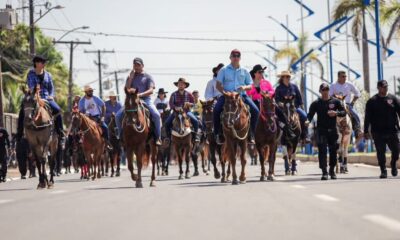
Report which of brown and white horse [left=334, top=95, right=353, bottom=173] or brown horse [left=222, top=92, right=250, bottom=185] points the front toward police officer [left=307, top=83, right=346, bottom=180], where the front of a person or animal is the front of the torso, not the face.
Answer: the brown and white horse

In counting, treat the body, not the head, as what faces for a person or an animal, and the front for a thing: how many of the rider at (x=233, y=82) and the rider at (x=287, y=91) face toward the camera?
2

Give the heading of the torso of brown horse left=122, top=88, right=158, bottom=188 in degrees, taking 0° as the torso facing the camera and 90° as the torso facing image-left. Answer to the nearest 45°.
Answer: approximately 0°

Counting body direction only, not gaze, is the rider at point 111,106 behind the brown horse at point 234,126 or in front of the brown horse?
behind
